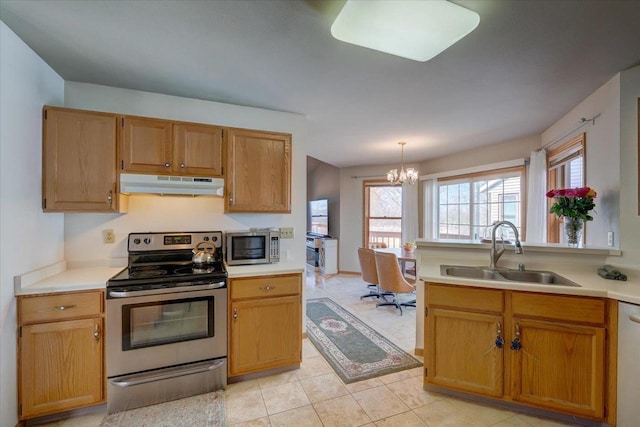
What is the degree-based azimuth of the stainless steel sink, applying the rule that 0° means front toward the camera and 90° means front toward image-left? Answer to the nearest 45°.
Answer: approximately 0°

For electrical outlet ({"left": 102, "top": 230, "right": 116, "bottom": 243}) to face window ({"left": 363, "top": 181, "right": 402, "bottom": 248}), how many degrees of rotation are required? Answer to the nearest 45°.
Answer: approximately 90° to its left

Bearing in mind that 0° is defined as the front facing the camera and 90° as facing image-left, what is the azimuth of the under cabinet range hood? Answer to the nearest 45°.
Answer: approximately 0°

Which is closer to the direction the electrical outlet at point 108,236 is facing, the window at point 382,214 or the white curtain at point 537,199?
the white curtain

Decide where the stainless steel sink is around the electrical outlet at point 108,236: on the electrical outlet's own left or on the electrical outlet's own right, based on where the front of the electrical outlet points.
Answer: on the electrical outlet's own left

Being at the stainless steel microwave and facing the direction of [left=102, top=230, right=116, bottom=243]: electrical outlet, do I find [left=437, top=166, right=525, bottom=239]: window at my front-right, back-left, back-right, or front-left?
back-right

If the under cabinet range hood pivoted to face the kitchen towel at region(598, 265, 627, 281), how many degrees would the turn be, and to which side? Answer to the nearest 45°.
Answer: approximately 45° to its left
